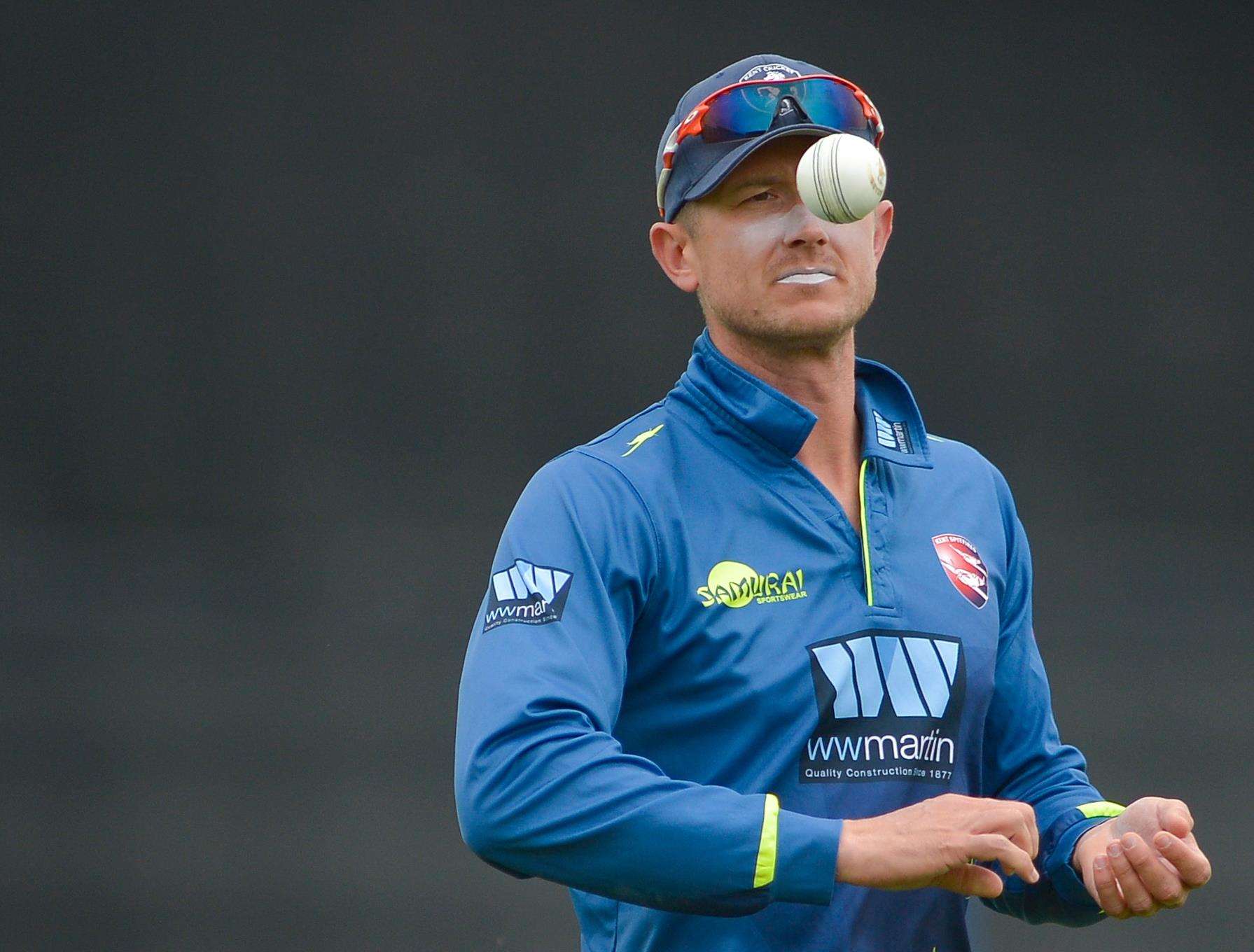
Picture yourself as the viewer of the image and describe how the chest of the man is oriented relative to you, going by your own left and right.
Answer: facing the viewer and to the right of the viewer
